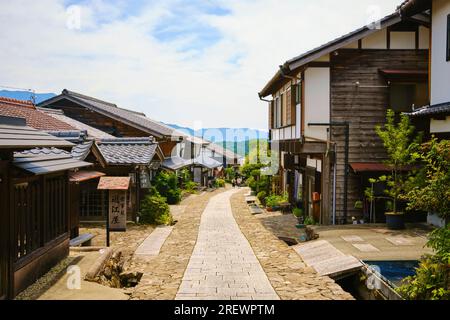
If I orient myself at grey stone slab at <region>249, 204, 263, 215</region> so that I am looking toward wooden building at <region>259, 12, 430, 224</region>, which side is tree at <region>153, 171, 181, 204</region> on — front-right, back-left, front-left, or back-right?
back-left

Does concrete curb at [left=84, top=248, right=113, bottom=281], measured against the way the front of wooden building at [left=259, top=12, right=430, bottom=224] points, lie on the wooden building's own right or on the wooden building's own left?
on the wooden building's own left

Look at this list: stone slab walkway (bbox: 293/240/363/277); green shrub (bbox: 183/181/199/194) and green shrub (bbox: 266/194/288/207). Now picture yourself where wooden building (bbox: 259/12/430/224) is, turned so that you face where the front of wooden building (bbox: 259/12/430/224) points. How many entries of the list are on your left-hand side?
1

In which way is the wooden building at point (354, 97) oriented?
to the viewer's left

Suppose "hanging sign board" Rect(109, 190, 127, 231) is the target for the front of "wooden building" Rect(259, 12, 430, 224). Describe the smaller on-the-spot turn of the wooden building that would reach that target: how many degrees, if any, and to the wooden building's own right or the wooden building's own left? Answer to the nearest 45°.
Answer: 0° — it already faces it

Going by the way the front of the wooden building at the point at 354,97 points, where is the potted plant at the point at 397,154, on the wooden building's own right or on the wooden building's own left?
on the wooden building's own left

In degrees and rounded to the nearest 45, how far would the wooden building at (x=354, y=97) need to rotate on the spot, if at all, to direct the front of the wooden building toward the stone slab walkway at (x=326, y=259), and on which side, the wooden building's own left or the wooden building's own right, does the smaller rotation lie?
approximately 90° to the wooden building's own left

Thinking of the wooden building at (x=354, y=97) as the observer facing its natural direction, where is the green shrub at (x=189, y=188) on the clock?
The green shrub is roughly at 2 o'clock from the wooden building.

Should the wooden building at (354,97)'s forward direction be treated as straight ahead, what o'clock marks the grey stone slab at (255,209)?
The grey stone slab is roughly at 2 o'clock from the wooden building.

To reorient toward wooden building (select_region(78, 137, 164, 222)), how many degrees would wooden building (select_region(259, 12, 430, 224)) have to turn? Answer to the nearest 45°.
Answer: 0° — it already faces it
